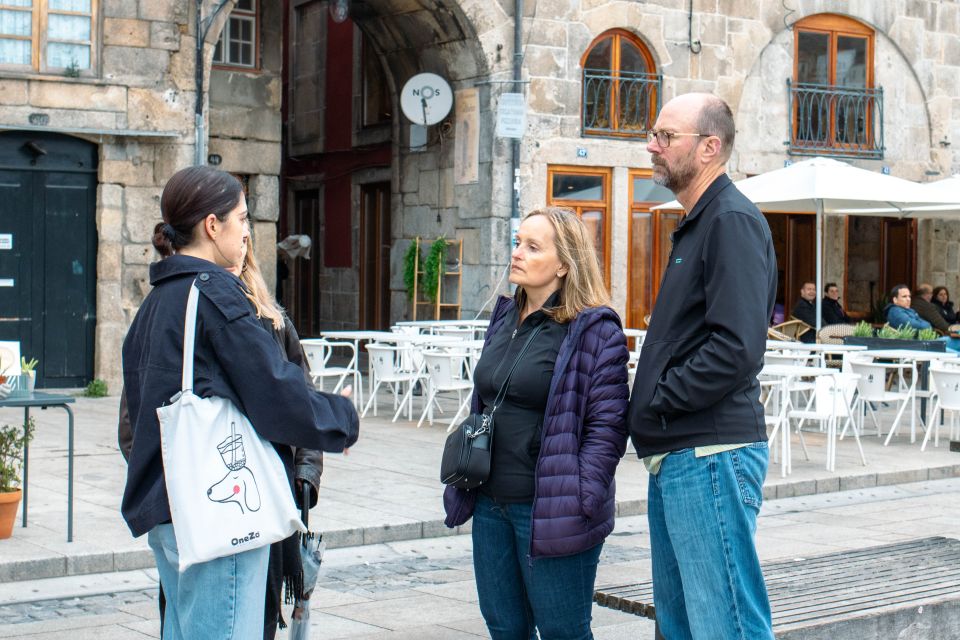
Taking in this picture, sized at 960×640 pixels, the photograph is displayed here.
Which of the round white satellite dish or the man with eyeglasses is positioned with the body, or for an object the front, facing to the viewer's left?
the man with eyeglasses

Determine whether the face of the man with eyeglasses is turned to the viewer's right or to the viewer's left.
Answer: to the viewer's left

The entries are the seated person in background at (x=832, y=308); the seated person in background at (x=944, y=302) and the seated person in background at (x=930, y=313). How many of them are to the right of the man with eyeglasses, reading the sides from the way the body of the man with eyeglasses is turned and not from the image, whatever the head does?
3

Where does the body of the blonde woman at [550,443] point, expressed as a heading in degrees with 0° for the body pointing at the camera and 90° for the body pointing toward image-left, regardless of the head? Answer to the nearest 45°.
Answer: approximately 45°

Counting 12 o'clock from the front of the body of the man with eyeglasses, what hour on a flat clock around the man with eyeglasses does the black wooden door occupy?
The black wooden door is roughly at 2 o'clock from the man with eyeglasses.

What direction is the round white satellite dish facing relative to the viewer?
toward the camera

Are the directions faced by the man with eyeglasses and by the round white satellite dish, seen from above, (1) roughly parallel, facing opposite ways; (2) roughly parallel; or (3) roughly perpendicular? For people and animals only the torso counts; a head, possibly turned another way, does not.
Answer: roughly perpendicular

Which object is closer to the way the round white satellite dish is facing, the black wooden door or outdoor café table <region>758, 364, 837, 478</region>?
the outdoor café table

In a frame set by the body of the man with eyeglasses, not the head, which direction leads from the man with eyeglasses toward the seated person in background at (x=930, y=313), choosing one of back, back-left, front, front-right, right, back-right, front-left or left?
right

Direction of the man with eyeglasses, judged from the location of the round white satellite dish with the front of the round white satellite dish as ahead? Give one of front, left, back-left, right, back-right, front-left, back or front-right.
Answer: front

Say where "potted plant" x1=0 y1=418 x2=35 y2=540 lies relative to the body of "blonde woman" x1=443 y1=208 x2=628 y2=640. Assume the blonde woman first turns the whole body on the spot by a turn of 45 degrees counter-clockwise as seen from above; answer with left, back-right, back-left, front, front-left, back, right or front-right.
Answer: back-right

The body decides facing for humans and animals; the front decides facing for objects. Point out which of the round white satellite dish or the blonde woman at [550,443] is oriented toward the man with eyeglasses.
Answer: the round white satellite dish

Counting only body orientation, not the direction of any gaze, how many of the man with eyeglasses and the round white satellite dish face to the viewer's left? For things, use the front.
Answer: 1

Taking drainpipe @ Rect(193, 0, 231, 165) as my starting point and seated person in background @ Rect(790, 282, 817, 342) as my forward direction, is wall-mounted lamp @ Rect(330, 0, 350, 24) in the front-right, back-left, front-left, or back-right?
front-left

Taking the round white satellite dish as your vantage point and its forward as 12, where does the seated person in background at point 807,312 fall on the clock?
The seated person in background is roughly at 9 o'clock from the round white satellite dish.

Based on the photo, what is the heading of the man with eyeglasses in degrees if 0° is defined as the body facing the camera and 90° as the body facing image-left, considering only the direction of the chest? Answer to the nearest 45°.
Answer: approximately 90°
